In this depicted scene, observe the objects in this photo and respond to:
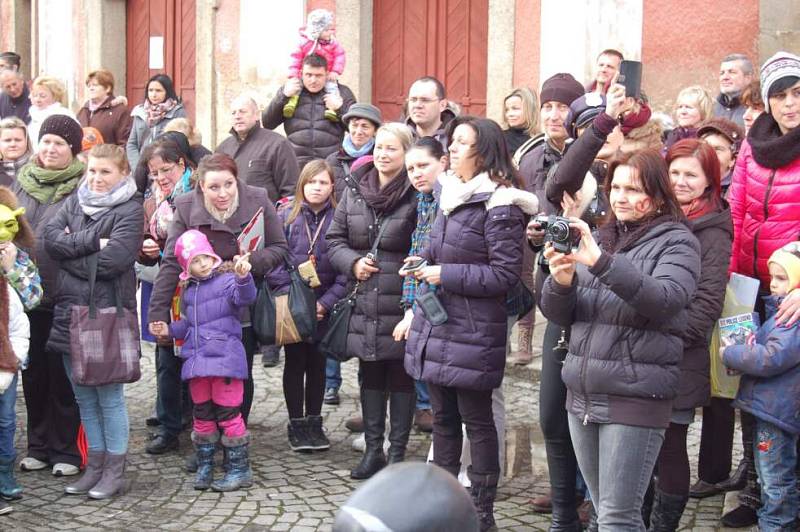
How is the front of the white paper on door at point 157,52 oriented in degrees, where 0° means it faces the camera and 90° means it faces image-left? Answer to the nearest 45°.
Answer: approximately 0°

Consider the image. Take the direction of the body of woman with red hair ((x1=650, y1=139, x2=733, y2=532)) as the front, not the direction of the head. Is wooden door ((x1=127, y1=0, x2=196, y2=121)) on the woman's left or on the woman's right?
on the woman's right

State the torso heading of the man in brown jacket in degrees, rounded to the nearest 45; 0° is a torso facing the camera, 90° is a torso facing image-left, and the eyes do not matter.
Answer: approximately 45°

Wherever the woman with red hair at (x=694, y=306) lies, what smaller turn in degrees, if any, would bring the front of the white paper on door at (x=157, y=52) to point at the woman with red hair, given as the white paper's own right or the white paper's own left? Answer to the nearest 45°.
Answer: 0° — it already faces them

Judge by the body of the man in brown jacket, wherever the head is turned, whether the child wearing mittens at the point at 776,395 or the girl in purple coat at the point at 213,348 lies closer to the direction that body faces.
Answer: the girl in purple coat

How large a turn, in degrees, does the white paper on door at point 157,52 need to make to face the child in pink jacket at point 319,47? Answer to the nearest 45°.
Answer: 0° — it already faces them

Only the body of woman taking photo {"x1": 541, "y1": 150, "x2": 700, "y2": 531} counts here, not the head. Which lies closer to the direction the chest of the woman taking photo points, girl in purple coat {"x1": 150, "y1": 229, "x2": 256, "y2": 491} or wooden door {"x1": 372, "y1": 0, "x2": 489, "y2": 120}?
the girl in purple coat

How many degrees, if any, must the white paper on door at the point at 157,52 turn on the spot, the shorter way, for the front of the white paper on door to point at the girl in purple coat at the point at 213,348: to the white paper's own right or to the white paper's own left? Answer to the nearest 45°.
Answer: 0° — it already faces them

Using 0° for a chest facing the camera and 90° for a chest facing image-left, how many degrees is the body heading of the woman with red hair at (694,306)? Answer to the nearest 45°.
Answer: approximately 45°
